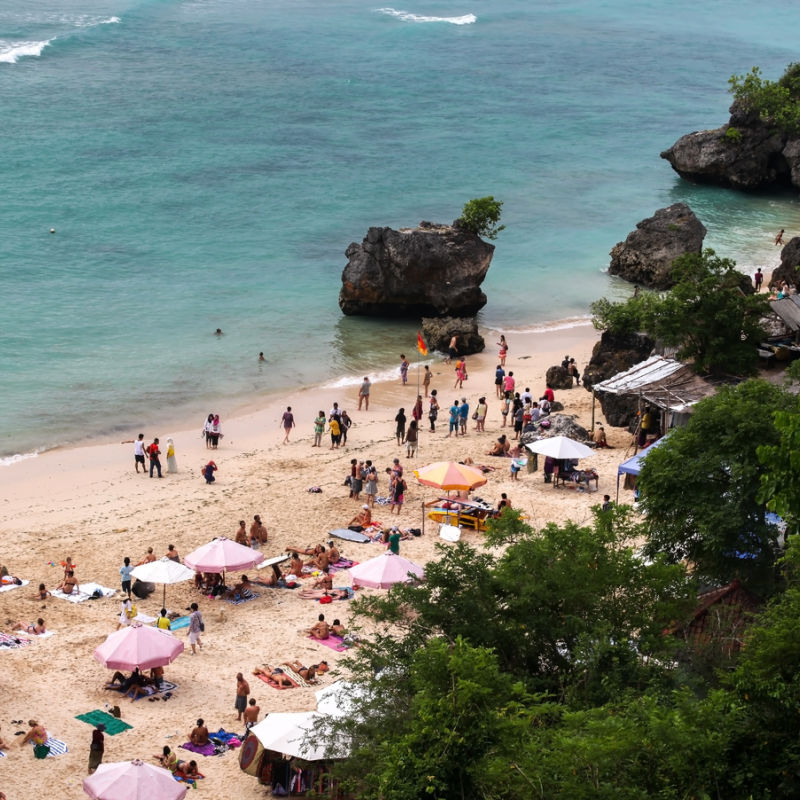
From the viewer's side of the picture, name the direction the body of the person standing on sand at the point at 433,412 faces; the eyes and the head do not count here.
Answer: away from the camera

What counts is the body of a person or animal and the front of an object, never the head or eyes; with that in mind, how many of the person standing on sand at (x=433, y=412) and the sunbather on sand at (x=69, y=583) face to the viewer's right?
0

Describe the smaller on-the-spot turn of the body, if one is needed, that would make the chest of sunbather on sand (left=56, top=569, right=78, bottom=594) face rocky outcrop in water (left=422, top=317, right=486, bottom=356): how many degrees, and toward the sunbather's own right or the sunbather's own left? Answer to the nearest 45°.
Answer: approximately 90° to the sunbather's own right

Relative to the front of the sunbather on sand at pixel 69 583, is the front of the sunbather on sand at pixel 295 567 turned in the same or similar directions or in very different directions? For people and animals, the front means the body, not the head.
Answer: same or similar directions
